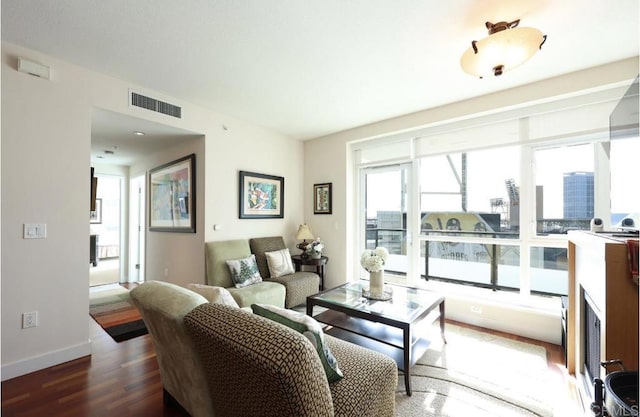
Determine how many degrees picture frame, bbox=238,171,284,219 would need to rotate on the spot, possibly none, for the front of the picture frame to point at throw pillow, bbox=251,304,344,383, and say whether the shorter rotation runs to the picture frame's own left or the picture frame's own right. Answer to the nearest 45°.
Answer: approximately 45° to the picture frame's own right

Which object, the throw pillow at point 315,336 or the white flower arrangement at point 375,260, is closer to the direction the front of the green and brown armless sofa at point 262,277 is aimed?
the white flower arrangement

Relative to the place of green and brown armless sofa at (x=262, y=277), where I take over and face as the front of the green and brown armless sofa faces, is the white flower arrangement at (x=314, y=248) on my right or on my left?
on my left

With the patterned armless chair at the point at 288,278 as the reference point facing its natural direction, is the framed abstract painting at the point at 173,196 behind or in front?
behind

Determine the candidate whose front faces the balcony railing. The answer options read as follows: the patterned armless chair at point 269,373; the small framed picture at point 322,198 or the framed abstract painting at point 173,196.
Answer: the patterned armless chair

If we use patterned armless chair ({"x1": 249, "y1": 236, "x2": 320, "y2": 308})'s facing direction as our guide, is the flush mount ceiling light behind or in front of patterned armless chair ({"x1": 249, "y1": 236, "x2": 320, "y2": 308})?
in front
